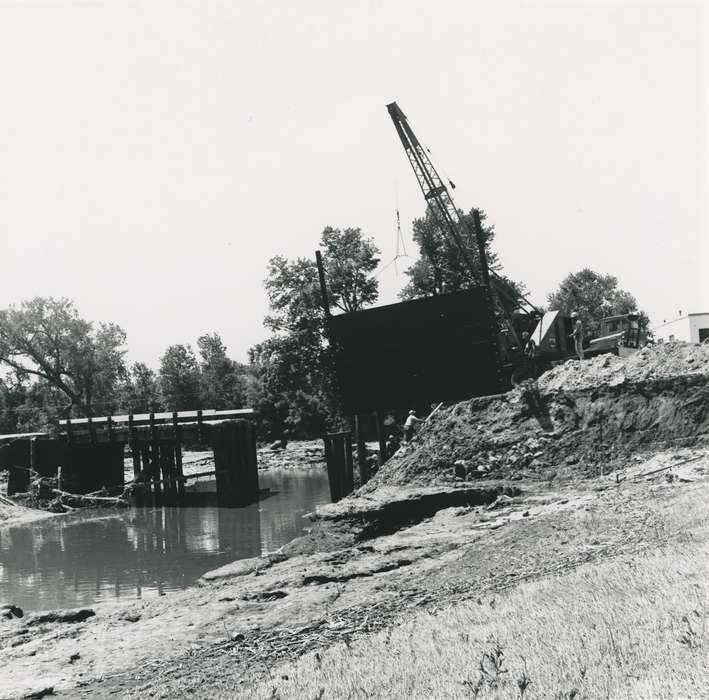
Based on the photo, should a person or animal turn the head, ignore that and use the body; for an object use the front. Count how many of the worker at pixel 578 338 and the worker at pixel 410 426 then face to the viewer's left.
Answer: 1

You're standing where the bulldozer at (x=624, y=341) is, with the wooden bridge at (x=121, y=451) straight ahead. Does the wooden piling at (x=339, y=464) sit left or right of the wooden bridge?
left

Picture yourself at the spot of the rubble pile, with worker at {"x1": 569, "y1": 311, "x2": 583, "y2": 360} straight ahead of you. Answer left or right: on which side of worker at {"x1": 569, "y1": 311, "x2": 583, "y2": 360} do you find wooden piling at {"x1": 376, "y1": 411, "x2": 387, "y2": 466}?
left

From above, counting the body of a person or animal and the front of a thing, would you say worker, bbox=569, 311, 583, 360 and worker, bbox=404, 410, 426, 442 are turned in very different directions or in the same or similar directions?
very different directions
